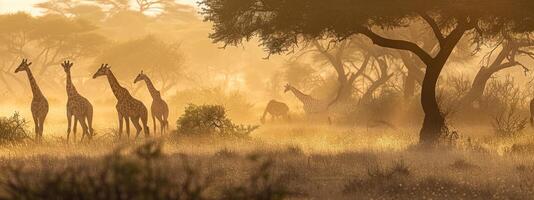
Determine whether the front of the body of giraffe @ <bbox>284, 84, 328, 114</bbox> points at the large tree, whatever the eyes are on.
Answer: no

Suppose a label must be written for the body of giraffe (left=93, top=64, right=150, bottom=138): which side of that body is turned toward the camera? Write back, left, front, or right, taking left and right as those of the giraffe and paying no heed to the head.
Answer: left

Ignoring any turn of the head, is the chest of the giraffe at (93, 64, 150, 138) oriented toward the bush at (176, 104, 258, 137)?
no

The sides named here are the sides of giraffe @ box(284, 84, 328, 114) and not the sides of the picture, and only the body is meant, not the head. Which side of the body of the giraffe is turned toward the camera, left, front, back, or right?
left

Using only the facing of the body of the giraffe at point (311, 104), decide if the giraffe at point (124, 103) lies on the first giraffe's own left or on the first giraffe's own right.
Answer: on the first giraffe's own left

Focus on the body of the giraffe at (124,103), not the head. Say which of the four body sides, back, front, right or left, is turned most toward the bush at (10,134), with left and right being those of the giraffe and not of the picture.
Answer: front

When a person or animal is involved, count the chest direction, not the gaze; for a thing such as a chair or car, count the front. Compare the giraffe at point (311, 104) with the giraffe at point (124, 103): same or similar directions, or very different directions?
same or similar directions

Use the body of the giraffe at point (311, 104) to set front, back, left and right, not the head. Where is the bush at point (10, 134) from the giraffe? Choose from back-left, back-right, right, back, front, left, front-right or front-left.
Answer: front-left

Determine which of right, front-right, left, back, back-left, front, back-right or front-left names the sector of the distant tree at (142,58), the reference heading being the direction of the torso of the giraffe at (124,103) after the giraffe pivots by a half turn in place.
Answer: left

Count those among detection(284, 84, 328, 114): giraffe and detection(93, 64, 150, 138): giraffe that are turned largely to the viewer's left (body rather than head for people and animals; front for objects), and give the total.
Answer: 2

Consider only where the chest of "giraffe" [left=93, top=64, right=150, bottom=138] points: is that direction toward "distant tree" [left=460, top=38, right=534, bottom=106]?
no

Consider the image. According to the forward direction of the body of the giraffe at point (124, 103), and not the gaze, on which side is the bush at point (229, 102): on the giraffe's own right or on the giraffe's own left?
on the giraffe's own right

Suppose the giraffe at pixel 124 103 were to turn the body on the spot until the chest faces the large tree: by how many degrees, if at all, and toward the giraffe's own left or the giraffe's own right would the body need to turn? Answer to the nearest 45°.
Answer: approximately 180°

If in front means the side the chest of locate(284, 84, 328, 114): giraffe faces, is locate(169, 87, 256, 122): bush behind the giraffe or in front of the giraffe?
in front
